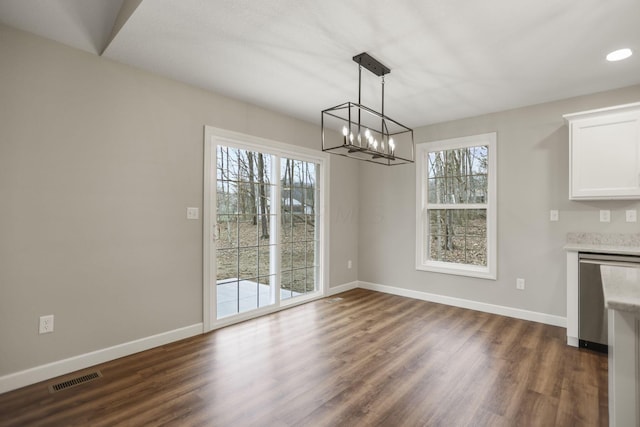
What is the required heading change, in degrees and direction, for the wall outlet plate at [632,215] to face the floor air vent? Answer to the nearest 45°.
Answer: approximately 45° to its right

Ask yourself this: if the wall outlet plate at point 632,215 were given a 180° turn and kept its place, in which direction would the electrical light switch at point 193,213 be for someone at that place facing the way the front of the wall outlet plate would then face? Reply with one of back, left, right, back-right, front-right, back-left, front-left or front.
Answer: back-left

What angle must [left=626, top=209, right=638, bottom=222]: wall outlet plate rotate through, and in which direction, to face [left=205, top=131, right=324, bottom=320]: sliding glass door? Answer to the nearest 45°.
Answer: approximately 45° to its right

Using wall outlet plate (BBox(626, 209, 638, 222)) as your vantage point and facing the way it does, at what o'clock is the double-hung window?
The double-hung window is roughly at 3 o'clock from the wall outlet plate.

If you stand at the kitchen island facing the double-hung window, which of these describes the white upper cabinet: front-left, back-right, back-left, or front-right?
front-right

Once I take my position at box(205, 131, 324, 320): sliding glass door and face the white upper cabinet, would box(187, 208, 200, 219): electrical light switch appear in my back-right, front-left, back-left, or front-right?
back-right

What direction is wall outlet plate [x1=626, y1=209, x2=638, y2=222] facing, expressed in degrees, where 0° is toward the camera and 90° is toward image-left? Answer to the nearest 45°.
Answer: approximately 0°

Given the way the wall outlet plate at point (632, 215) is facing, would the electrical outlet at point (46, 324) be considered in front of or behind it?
in front

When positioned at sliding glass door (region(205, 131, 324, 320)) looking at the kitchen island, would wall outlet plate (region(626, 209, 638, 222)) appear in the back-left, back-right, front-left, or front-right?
front-left
